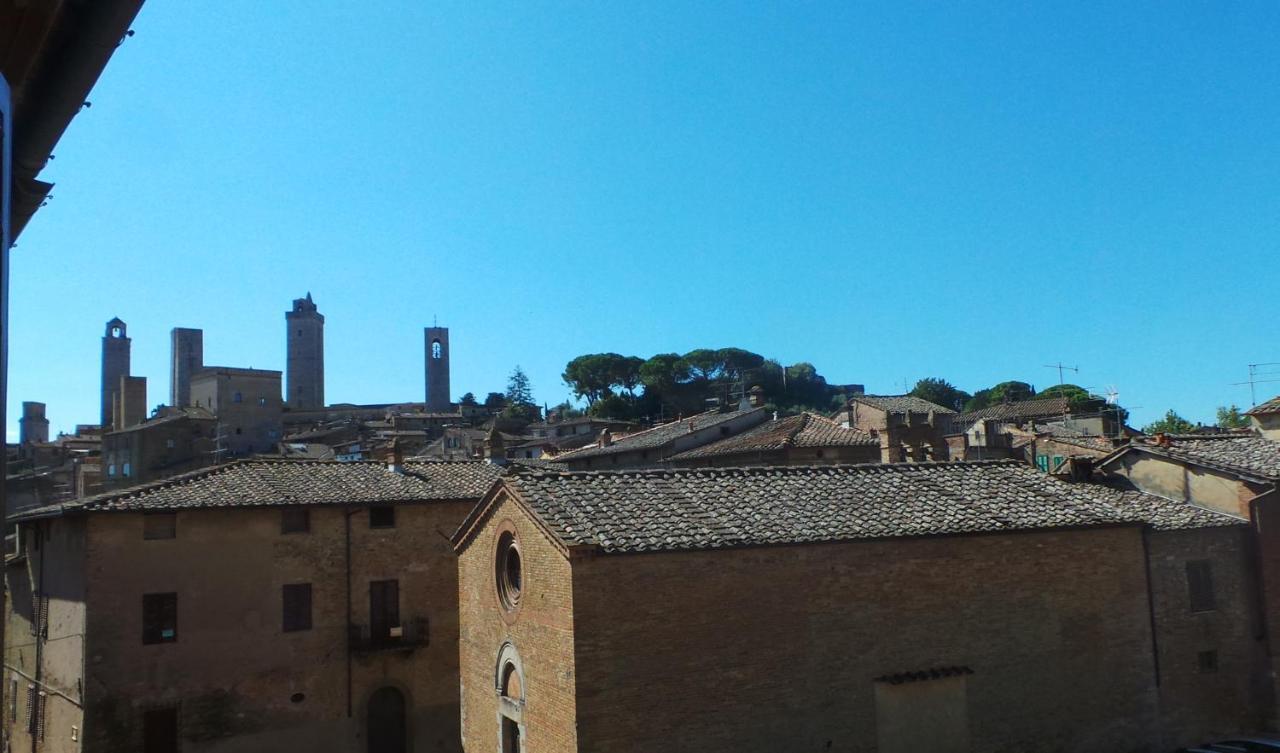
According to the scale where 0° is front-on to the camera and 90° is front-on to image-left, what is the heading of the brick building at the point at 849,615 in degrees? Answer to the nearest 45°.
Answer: approximately 90°

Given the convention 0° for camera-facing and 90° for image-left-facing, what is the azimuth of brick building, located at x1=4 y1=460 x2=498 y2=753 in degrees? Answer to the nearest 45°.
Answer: approximately 0°

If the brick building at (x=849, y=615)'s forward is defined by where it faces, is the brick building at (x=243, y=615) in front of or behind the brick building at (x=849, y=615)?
in front

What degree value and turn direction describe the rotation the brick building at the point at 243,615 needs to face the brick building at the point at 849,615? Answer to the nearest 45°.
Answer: approximately 45° to its left

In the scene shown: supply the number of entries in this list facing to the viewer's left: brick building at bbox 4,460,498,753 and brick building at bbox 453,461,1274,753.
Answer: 1
